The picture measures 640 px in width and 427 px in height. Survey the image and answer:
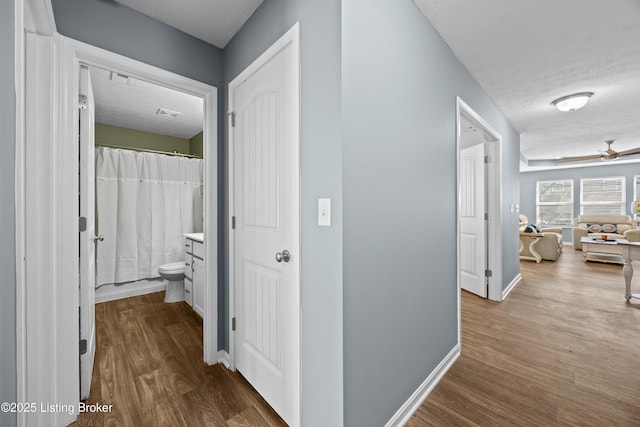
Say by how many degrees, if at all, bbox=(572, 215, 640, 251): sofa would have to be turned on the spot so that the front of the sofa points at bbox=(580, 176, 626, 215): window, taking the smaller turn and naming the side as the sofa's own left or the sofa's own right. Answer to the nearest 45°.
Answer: approximately 180°

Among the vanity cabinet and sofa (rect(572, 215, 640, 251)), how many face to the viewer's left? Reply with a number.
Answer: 1

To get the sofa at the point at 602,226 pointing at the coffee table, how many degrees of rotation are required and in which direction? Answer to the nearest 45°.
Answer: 0° — it already faces it

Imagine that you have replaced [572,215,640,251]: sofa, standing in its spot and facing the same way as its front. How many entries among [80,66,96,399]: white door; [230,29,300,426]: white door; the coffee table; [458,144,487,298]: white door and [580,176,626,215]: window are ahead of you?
4

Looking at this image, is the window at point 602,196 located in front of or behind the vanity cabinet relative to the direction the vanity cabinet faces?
behind

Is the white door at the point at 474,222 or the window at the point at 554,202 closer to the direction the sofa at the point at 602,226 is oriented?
the white door

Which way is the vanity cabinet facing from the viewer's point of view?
to the viewer's left

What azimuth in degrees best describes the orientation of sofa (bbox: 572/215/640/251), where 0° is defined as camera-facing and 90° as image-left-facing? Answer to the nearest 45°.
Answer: approximately 0°

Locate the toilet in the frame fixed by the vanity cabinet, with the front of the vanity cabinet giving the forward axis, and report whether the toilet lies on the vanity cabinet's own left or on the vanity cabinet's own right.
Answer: on the vanity cabinet's own right

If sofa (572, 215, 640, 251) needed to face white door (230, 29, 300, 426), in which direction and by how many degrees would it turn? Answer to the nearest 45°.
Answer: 0° — it already faces it

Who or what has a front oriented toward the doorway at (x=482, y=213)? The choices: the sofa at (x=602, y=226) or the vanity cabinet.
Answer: the sofa
